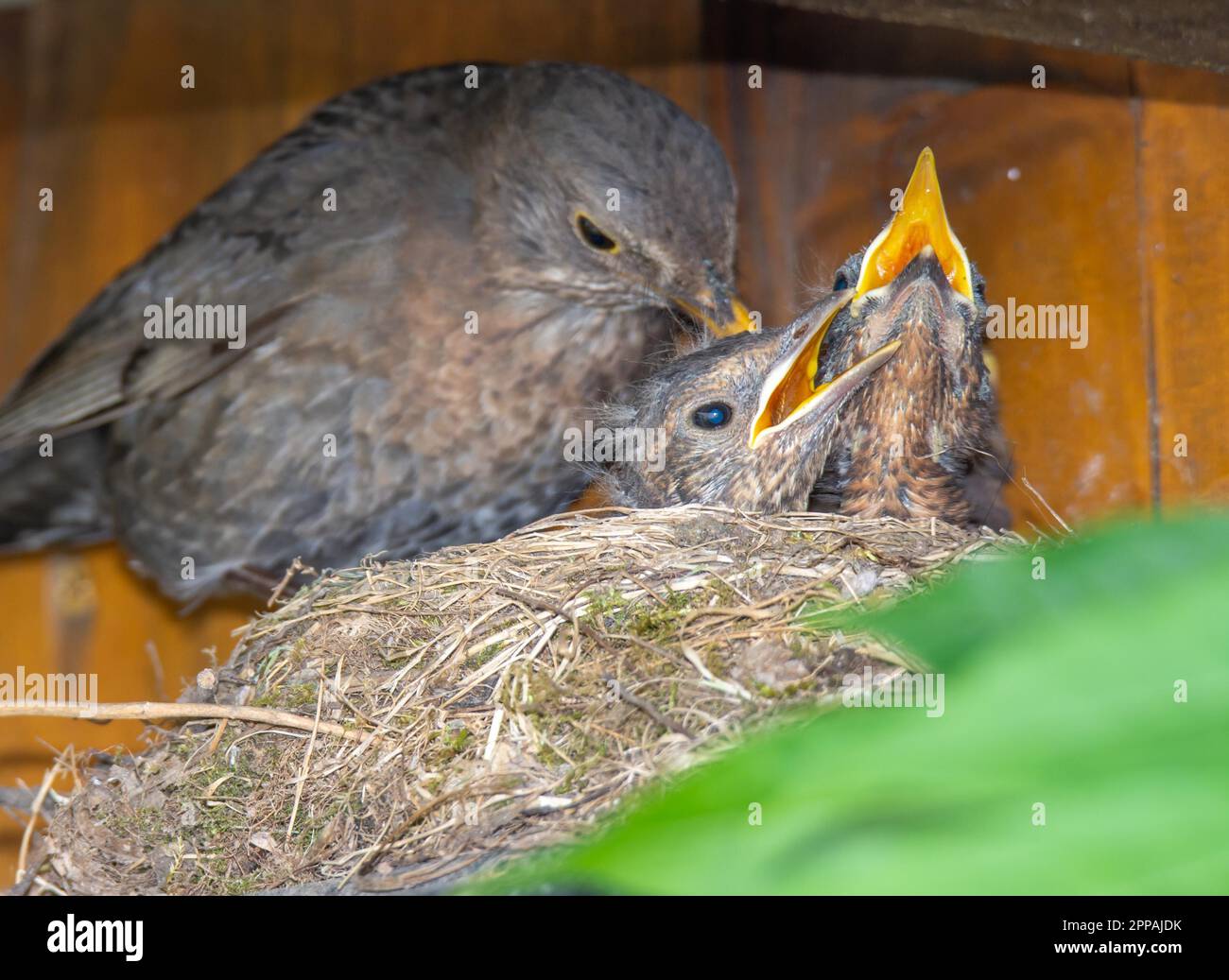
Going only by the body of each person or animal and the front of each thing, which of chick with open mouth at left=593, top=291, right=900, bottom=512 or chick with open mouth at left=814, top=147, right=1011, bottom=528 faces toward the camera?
chick with open mouth at left=814, top=147, right=1011, bottom=528

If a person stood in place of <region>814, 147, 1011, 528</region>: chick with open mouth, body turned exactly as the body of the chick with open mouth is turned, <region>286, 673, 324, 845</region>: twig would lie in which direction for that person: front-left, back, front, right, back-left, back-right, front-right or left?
front-right

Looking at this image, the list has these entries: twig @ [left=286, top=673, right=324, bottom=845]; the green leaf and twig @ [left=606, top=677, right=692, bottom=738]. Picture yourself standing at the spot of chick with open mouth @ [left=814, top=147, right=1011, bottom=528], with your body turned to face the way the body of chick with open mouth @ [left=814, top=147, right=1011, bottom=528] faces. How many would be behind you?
0

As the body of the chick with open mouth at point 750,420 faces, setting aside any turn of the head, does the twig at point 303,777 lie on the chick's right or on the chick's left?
on the chick's right

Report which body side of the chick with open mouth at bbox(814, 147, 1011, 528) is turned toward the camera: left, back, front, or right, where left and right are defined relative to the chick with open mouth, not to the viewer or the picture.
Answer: front

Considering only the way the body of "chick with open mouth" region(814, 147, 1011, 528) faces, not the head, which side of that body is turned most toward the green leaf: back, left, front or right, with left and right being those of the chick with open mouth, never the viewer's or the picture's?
front

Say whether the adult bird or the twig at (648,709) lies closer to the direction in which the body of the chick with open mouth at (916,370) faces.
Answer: the twig
